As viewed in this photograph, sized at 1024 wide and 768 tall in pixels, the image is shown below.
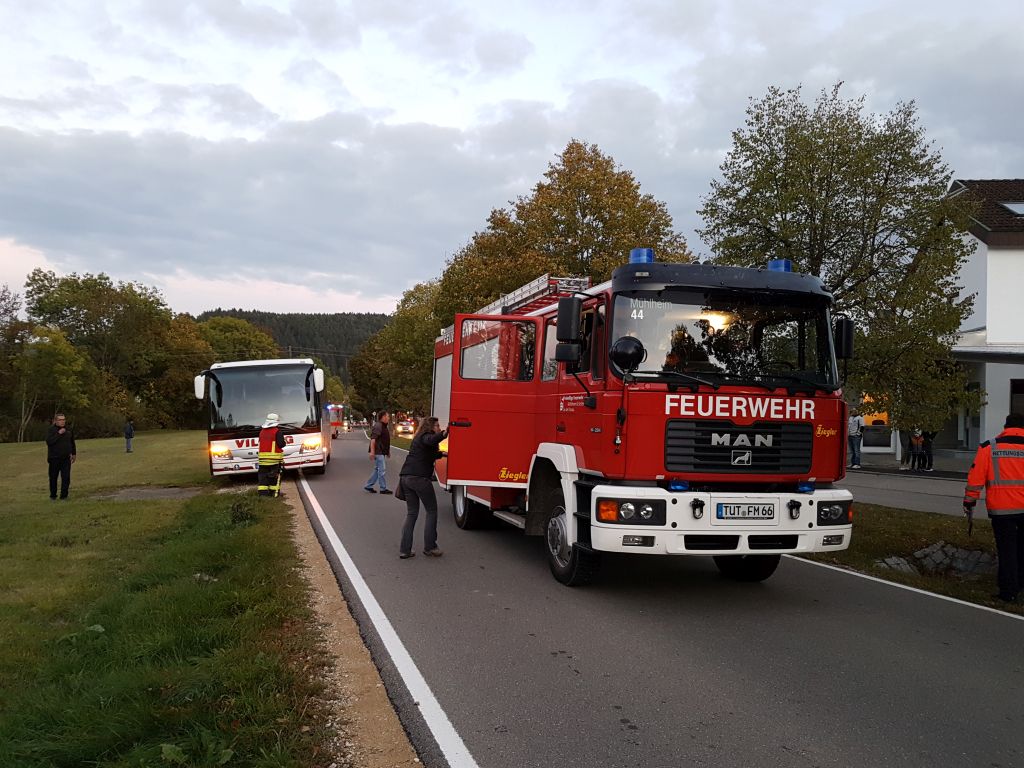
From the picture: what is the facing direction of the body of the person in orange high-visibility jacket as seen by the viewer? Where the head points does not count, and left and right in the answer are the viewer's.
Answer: facing away from the viewer

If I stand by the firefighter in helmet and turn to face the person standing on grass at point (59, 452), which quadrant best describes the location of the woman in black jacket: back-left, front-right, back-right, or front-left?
back-left

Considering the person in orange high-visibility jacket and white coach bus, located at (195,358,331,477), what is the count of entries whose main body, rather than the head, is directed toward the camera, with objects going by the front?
1

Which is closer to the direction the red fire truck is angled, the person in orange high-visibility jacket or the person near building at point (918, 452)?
the person in orange high-visibility jacket

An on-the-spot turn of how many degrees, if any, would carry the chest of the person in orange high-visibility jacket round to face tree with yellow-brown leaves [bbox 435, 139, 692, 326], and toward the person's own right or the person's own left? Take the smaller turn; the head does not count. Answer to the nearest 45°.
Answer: approximately 45° to the person's own left

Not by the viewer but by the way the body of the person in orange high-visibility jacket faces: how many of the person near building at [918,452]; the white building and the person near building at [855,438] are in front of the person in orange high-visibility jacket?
3

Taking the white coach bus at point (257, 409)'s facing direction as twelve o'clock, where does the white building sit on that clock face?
The white building is roughly at 9 o'clock from the white coach bus.

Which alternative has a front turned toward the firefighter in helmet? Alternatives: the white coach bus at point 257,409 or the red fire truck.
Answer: the white coach bus

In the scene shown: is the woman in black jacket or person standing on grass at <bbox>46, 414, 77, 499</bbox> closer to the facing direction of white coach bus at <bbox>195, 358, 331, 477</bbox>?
the woman in black jacket

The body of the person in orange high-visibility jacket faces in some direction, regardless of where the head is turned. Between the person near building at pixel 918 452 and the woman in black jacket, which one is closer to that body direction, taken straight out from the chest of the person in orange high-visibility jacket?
the person near building

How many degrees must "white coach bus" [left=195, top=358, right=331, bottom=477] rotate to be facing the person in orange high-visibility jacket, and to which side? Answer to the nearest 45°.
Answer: approximately 45° to its left
